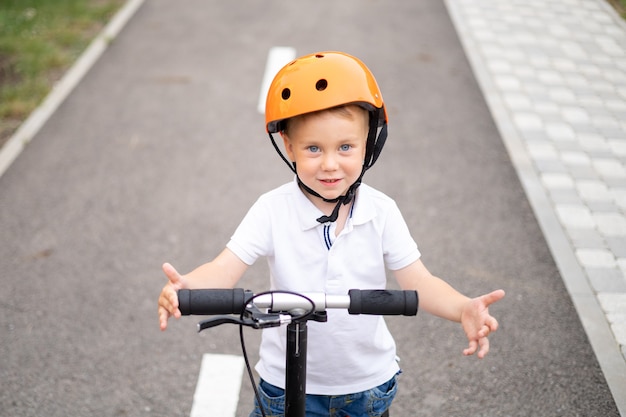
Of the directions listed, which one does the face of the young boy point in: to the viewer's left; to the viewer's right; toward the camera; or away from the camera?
toward the camera

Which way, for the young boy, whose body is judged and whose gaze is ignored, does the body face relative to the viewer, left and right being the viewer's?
facing the viewer
